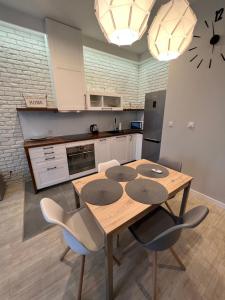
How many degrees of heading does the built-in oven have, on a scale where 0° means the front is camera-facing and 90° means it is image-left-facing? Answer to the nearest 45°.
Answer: approximately 315°

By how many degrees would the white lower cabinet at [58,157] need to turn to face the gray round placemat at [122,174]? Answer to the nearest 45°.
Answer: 0° — it already faces it

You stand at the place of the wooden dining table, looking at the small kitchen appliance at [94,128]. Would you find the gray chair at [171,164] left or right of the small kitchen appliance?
right

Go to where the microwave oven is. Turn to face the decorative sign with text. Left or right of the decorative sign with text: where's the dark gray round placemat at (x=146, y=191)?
left

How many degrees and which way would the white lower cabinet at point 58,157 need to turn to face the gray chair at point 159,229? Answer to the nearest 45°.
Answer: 0° — it already faces it

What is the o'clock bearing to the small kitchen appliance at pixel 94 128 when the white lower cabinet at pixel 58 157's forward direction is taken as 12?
The small kitchen appliance is roughly at 9 o'clock from the white lower cabinet.
